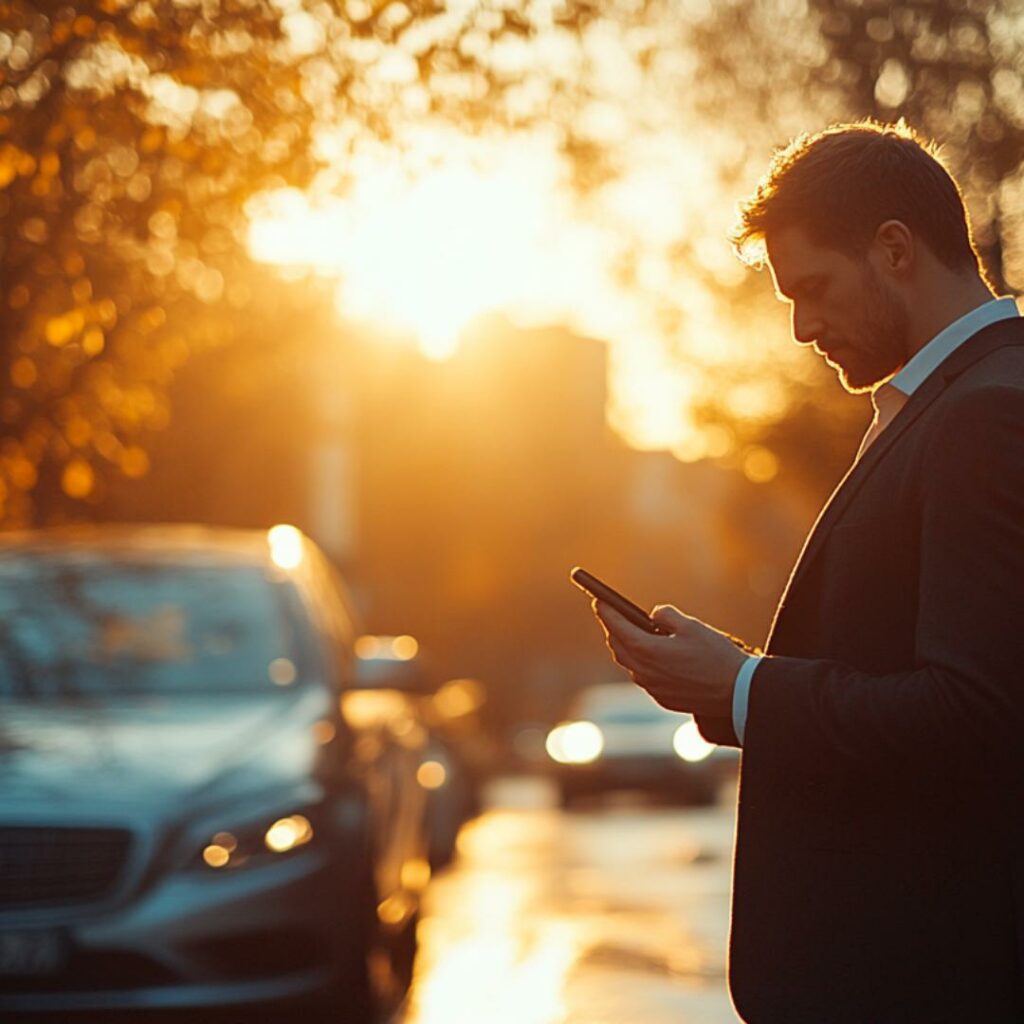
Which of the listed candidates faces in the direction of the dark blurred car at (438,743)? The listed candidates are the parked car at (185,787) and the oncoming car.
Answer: the oncoming car

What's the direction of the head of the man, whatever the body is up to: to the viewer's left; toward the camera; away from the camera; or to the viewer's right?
to the viewer's left

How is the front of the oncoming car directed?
toward the camera

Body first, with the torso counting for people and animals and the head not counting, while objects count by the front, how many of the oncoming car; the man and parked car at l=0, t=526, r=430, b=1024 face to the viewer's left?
1

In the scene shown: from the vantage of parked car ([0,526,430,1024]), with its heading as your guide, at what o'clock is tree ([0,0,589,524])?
The tree is roughly at 6 o'clock from the parked car.

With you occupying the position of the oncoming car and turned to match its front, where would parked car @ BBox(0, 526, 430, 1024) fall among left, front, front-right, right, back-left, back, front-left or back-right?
front

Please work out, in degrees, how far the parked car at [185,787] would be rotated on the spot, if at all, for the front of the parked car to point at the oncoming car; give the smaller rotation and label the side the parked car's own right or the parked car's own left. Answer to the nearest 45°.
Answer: approximately 180°

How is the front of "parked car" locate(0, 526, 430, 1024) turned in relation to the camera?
facing the viewer

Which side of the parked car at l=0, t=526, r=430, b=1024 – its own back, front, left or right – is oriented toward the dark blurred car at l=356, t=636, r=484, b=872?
back

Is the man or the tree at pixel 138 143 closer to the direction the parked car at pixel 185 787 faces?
the man

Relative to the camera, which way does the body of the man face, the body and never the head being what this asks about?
to the viewer's left

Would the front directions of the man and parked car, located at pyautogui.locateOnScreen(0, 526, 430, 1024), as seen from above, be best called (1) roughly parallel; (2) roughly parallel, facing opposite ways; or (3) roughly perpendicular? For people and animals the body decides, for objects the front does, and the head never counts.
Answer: roughly perpendicular
